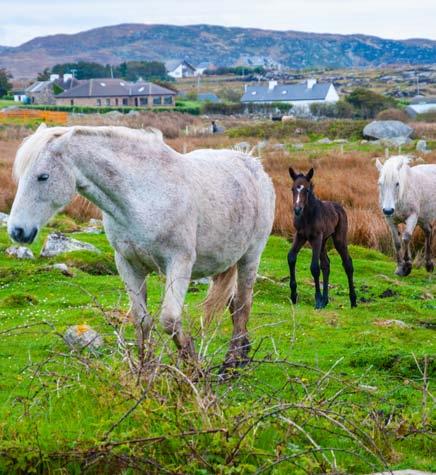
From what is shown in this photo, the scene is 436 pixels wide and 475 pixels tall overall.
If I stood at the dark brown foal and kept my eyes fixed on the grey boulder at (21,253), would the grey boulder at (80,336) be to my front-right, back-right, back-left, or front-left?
front-left

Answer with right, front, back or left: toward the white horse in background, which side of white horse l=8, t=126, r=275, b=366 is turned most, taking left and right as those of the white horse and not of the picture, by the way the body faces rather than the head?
back

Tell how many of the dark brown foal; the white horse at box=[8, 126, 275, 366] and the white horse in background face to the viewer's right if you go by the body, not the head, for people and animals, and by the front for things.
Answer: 0

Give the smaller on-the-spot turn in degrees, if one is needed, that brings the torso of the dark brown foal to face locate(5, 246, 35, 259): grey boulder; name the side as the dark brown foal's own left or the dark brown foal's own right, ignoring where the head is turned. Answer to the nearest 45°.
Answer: approximately 45° to the dark brown foal's own right

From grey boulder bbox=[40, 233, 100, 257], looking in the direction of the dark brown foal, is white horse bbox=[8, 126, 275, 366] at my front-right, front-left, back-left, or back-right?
front-right

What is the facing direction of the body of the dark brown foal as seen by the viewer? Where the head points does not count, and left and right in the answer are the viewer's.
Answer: facing the viewer and to the left of the viewer

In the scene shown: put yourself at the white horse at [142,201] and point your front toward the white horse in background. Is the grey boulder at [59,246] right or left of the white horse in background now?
left

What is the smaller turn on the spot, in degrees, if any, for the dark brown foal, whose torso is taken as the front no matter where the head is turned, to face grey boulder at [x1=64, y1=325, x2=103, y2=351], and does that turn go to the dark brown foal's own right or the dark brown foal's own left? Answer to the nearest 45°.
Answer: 0° — it already faces it

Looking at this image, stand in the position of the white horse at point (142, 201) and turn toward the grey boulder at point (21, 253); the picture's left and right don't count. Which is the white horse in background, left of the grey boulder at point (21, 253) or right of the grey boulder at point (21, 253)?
right

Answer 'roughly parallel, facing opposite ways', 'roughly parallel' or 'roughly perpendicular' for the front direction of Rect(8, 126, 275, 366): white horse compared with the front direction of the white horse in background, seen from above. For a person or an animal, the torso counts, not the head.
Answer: roughly parallel
